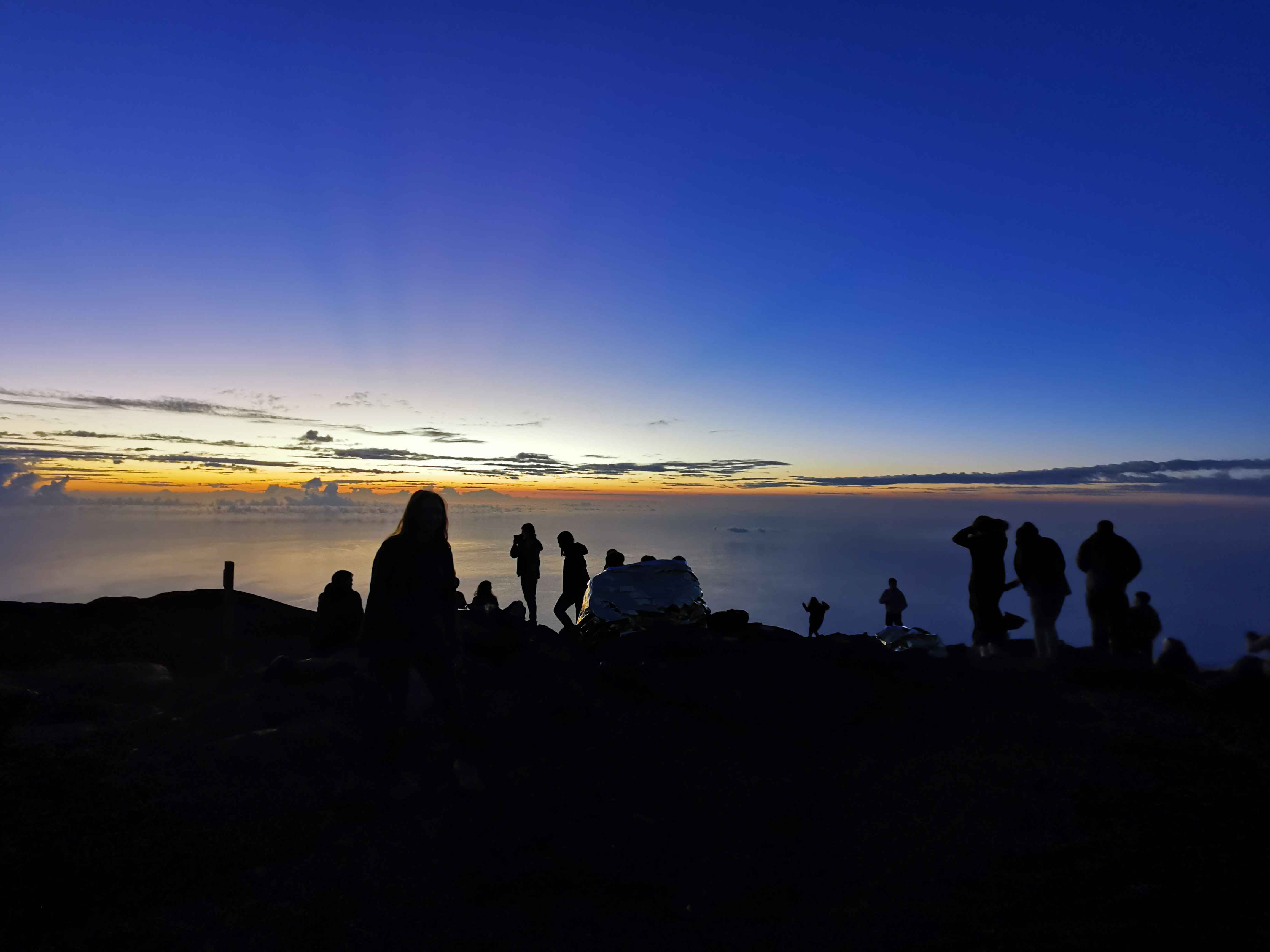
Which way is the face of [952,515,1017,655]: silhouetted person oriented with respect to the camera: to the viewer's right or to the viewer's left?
to the viewer's left

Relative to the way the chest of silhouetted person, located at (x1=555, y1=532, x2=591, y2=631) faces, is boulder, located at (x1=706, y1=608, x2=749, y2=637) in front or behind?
behind

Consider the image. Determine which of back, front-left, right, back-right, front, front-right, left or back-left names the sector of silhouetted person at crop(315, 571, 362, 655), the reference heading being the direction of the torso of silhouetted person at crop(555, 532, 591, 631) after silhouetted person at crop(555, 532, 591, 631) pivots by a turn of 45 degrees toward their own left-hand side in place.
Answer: front
